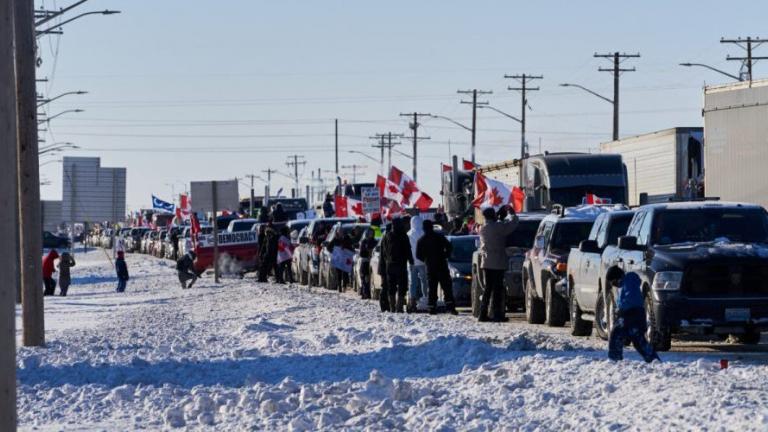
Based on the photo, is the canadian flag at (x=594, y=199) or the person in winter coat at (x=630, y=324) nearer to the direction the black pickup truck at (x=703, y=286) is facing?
the person in winter coat

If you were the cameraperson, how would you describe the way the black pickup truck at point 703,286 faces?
facing the viewer and to the right of the viewer

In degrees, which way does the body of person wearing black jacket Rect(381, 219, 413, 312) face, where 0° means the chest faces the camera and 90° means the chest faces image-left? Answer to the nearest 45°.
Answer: approximately 180°

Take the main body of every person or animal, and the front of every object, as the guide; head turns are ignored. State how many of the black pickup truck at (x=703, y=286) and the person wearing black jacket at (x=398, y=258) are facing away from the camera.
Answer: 1

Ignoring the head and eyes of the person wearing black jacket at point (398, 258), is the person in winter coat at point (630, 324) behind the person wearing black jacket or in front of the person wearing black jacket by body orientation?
behind

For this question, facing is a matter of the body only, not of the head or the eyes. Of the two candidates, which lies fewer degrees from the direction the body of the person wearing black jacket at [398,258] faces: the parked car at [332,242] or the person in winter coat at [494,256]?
the parked car
